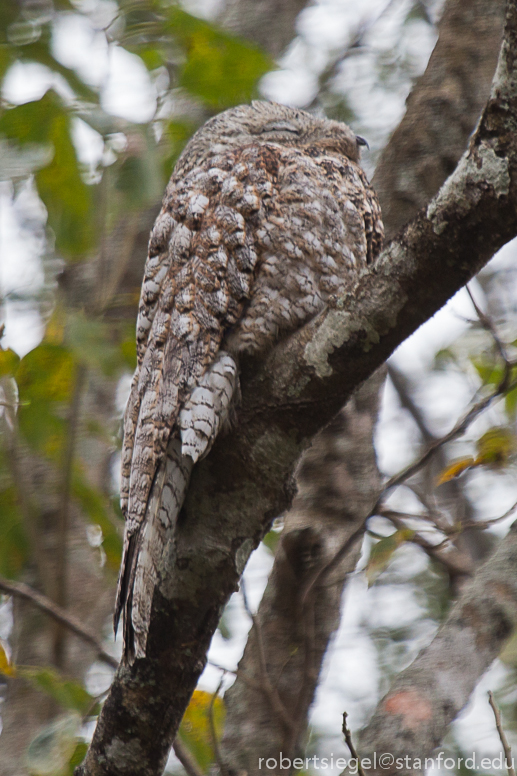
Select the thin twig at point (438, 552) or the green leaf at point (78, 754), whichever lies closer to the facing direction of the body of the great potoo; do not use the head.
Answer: the thin twig

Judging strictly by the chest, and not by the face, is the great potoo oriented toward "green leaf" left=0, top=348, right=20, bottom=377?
no

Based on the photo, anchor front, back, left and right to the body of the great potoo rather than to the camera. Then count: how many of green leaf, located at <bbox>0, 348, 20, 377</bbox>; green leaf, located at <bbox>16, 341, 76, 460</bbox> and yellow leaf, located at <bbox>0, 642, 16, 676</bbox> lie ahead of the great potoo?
0
